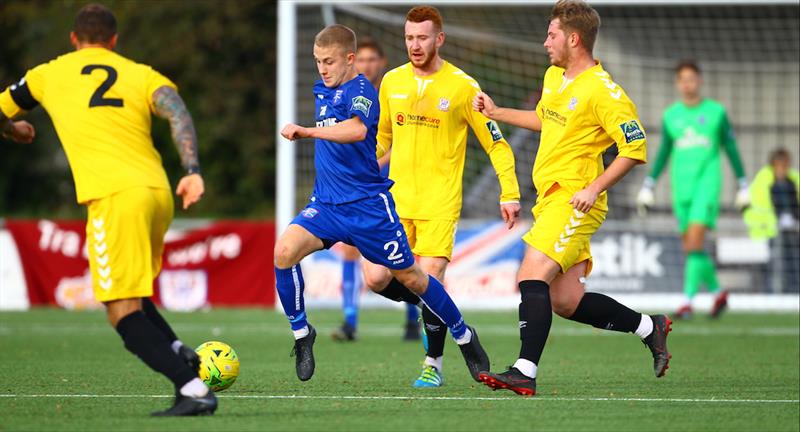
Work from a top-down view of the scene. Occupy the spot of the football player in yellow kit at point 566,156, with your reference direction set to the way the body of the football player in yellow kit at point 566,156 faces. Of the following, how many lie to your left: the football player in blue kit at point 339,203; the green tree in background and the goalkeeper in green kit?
0

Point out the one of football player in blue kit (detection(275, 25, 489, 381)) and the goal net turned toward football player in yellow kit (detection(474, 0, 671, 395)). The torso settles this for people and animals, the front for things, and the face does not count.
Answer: the goal net

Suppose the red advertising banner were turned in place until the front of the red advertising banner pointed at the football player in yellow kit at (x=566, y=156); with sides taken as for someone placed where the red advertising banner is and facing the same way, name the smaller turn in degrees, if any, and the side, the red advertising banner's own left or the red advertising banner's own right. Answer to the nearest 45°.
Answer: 0° — it already faces them

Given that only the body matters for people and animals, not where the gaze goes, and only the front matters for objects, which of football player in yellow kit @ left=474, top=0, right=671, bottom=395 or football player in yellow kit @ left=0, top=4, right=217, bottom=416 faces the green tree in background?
football player in yellow kit @ left=0, top=4, right=217, bottom=416

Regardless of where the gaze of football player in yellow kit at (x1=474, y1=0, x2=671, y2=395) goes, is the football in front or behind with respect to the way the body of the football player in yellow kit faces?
in front

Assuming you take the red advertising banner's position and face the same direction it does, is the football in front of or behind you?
in front

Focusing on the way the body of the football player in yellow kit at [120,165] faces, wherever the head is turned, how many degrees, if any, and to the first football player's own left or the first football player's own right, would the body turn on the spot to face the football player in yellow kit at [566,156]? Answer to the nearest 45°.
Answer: approximately 90° to the first football player's own right

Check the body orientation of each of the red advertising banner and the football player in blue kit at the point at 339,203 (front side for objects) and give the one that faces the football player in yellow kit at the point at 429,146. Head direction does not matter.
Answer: the red advertising banner

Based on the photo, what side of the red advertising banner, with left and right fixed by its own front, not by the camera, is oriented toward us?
front

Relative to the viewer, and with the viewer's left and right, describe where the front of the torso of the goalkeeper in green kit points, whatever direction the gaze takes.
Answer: facing the viewer

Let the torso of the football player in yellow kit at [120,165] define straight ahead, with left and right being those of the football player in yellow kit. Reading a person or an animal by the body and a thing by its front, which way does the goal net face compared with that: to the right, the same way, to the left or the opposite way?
the opposite way

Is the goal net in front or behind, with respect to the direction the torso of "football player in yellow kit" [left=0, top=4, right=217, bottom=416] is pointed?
in front

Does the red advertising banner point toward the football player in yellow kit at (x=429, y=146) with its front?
yes

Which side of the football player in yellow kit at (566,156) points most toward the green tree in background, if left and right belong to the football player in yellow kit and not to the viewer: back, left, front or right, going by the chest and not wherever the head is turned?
right

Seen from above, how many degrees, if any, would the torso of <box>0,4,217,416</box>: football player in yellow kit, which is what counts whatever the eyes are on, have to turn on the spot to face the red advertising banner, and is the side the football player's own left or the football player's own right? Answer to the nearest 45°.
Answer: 0° — they already face it

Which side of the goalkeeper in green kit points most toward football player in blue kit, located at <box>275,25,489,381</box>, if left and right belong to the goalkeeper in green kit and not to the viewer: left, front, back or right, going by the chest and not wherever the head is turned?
front

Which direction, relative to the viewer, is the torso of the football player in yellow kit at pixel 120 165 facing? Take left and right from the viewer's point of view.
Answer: facing away from the viewer

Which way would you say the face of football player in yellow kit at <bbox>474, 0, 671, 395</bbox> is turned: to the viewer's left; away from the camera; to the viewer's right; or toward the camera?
to the viewer's left

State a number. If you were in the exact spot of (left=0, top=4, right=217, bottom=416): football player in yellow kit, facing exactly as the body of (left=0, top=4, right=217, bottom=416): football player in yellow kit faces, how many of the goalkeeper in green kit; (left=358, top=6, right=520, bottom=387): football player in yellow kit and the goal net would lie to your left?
0

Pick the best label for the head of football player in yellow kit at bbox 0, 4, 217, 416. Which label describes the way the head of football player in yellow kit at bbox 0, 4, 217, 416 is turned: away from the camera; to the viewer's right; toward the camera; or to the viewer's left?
away from the camera
